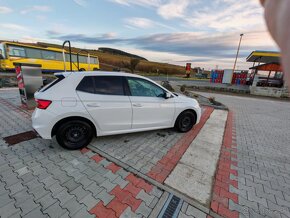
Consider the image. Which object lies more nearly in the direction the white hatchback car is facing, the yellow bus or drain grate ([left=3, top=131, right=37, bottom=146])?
the yellow bus

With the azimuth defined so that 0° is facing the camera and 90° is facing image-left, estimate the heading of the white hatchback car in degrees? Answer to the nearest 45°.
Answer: approximately 225°

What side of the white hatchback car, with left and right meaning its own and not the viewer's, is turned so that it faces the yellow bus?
left

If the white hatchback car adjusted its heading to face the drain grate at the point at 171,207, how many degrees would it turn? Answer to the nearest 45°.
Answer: approximately 90° to its right
